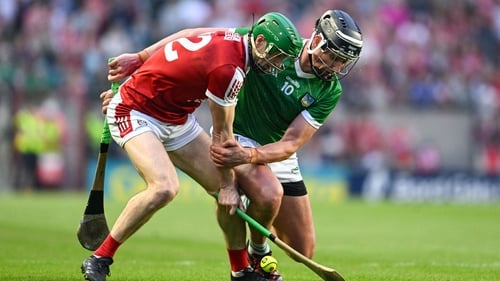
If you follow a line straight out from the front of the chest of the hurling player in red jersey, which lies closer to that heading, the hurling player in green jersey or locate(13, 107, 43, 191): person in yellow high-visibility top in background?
the hurling player in green jersey

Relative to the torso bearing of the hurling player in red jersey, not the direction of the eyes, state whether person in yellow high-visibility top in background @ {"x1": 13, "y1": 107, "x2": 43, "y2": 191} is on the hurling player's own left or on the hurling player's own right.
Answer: on the hurling player's own left

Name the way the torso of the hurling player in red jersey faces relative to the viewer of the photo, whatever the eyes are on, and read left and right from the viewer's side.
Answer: facing to the right of the viewer

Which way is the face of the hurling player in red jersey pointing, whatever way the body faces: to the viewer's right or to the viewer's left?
to the viewer's right
